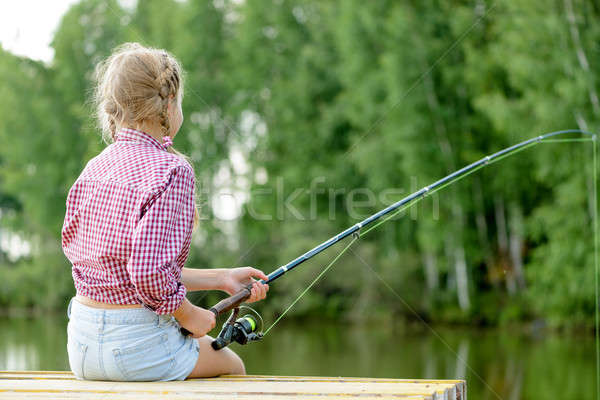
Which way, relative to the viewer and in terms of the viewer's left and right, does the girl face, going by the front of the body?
facing away from the viewer and to the right of the viewer

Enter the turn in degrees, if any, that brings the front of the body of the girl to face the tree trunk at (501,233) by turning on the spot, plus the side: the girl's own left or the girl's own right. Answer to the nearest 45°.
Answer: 0° — they already face it

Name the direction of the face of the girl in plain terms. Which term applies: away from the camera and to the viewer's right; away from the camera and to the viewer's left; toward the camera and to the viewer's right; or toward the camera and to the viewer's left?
away from the camera and to the viewer's right

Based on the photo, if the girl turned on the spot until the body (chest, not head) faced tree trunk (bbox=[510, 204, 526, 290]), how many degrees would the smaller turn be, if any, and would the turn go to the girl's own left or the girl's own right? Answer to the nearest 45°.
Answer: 0° — they already face it
